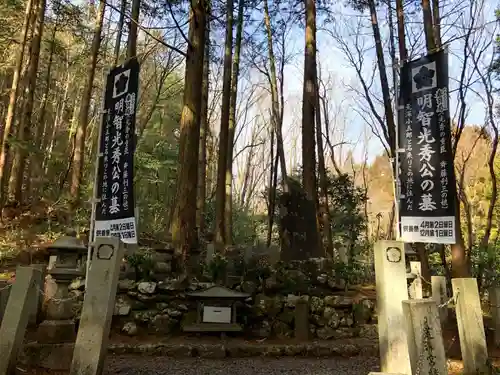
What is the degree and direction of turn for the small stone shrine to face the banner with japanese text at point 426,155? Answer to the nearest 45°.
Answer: approximately 45° to its left

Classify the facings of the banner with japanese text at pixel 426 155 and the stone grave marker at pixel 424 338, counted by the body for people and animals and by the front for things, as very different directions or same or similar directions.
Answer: same or similar directions

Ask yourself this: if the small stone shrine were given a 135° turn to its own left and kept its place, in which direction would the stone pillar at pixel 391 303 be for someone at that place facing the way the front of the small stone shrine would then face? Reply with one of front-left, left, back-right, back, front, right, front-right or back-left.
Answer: right

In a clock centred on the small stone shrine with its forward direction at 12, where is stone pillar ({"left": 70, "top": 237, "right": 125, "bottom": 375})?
The stone pillar is roughly at 1 o'clock from the small stone shrine.

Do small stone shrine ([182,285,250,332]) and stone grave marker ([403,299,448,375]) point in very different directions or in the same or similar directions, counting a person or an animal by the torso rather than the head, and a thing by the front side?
same or similar directions

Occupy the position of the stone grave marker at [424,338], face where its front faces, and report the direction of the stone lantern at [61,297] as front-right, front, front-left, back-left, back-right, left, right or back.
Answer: right

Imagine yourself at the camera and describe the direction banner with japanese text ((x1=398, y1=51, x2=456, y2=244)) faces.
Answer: facing the viewer

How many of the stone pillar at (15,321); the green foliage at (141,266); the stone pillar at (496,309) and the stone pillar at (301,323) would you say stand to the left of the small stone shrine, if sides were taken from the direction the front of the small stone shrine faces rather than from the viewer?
2

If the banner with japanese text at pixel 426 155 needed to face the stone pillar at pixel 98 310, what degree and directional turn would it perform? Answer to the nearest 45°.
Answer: approximately 45° to its right

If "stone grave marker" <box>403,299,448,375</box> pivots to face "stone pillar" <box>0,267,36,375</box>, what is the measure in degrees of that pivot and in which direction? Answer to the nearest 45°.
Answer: approximately 90° to its right

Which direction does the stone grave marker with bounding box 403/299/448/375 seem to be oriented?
toward the camera

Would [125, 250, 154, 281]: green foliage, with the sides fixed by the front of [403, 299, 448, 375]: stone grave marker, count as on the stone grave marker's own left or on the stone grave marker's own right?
on the stone grave marker's own right

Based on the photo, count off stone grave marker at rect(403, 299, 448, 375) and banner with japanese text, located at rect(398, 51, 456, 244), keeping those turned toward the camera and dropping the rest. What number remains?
2

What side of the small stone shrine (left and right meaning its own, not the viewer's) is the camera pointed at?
front

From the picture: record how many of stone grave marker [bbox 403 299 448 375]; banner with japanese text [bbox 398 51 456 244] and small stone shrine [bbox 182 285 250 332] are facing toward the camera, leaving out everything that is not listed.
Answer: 3
